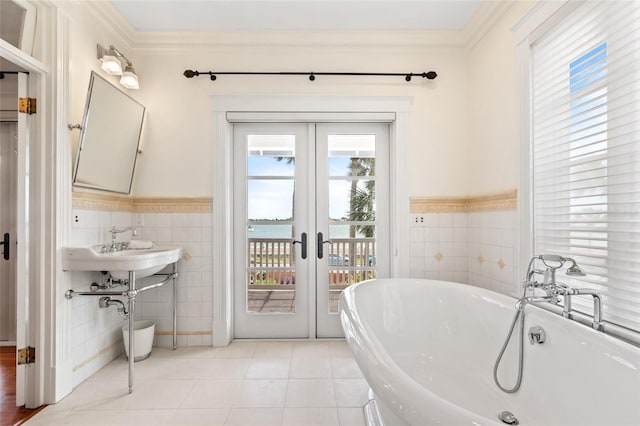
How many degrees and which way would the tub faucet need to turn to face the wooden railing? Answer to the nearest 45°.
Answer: approximately 45° to its right

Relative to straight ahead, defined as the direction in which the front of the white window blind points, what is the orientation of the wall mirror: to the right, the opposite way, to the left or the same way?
the opposite way

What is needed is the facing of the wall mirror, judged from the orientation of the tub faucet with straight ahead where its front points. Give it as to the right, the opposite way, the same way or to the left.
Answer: the opposite way

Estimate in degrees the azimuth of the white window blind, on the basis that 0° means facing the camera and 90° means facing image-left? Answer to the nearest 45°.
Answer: approximately 45°

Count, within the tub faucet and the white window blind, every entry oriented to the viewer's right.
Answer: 0

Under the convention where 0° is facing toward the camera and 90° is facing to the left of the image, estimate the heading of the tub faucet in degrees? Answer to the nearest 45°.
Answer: approximately 45°

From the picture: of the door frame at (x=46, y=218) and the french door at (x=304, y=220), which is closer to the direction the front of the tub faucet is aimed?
the door frame

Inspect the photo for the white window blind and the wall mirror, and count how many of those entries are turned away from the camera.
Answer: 0

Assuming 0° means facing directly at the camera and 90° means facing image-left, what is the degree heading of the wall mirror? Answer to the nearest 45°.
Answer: approximately 315°

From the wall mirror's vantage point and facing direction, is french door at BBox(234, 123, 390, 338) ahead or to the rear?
ahead
